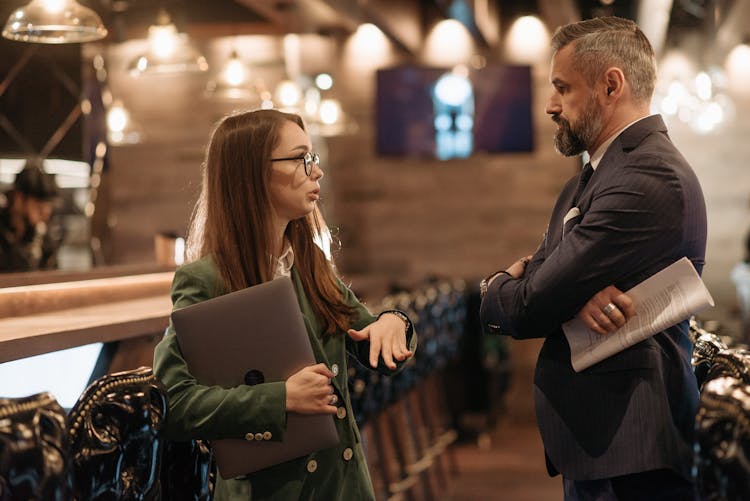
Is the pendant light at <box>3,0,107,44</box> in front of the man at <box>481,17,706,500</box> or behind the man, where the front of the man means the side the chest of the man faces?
in front

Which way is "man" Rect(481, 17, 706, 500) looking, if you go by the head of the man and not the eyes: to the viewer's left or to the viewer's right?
to the viewer's left

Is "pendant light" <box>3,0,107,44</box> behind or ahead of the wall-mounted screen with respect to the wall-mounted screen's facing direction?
ahead

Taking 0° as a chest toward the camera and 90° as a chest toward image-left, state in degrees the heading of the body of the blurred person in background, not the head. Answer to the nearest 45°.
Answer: approximately 315°

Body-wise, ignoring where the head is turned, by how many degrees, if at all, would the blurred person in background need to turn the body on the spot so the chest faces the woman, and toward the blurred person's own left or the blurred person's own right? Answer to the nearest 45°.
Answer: approximately 45° to the blurred person's own right

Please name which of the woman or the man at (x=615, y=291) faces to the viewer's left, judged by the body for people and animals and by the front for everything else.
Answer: the man

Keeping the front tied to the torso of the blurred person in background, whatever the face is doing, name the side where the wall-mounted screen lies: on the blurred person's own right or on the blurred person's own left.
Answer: on the blurred person's own left

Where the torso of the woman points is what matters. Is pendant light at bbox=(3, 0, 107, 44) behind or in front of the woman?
behind

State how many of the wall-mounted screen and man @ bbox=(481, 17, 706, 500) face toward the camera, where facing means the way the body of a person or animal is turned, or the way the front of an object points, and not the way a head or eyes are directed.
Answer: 1

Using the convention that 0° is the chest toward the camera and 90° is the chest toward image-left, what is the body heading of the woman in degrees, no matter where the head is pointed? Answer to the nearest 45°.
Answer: approximately 315°

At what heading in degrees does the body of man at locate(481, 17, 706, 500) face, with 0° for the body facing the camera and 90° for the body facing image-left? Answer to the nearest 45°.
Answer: approximately 90°
